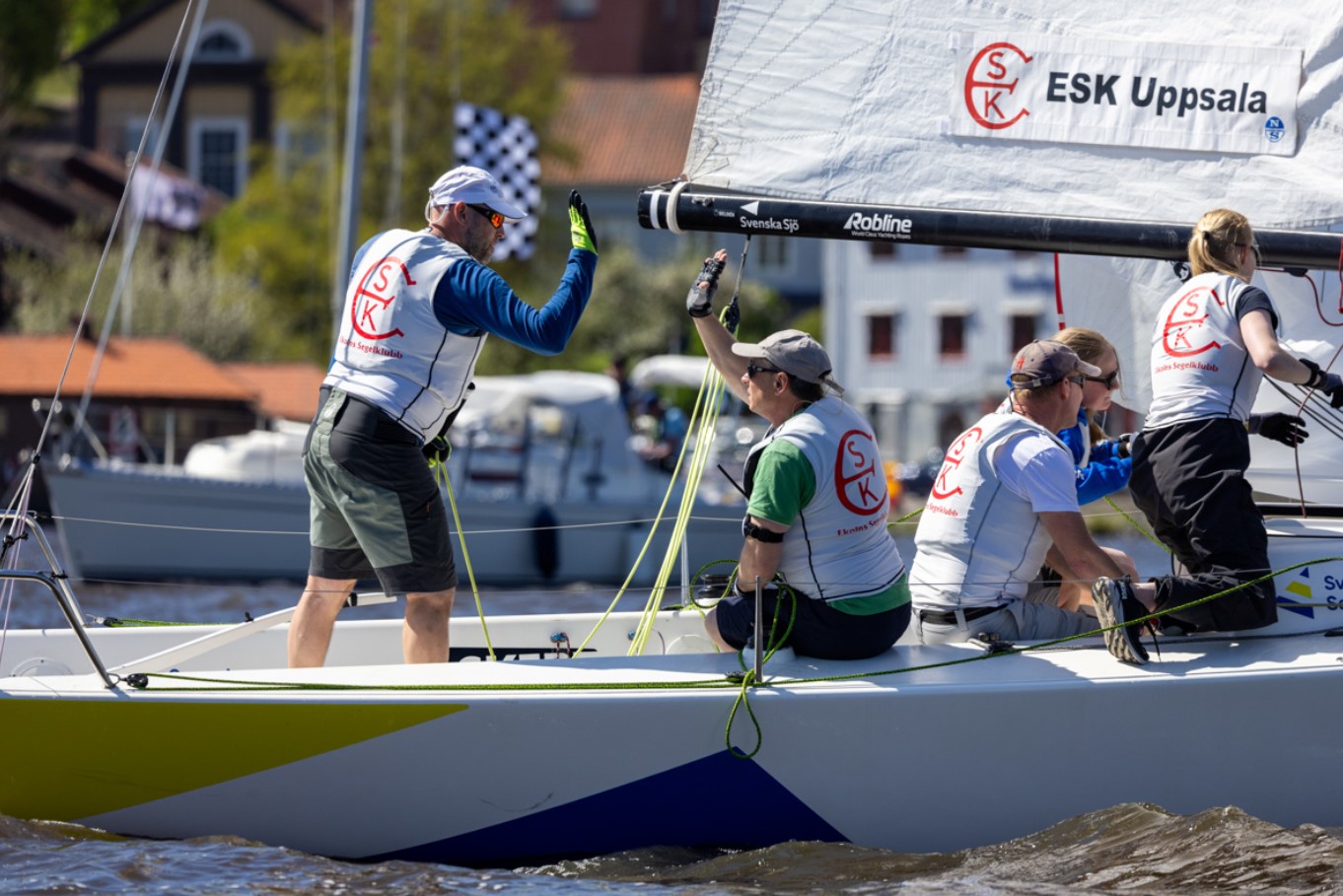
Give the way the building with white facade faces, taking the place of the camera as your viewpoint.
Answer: facing the viewer

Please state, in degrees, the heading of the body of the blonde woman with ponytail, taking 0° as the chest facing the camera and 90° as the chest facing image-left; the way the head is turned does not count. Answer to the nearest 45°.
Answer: approximately 225°

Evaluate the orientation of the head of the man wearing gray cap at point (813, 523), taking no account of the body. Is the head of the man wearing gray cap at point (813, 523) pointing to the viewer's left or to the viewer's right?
to the viewer's left

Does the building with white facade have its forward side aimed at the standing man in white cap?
yes

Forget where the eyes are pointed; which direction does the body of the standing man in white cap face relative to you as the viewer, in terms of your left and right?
facing away from the viewer and to the right of the viewer

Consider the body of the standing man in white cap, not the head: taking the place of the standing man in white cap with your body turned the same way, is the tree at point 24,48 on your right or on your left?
on your left

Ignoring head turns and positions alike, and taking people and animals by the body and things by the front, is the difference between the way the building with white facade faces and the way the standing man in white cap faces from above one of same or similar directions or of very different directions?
very different directions
